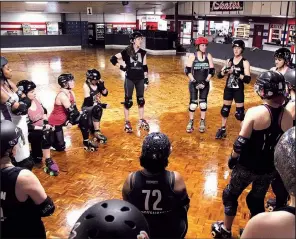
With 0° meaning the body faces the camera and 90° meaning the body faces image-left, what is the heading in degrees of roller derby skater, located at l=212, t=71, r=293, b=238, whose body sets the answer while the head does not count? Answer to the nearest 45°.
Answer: approximately 135°

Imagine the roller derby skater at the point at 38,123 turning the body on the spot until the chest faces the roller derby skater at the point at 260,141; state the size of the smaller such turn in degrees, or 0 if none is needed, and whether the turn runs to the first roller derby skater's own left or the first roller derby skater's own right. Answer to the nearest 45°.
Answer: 0° — they already face them

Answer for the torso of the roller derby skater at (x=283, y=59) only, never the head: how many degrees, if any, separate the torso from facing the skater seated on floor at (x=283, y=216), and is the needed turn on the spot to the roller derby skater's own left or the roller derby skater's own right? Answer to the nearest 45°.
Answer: approximately 45° to the roller derby skater's own left

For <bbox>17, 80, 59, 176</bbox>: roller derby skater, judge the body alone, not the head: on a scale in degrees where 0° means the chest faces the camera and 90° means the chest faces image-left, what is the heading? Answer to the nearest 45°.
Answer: approximately 315°

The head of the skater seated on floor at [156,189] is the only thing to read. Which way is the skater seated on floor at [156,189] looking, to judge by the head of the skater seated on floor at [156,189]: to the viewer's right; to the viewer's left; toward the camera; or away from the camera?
away from the camera

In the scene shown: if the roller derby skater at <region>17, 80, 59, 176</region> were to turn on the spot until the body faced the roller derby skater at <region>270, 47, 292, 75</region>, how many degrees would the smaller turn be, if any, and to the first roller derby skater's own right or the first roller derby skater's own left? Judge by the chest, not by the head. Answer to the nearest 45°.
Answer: approximately 45° to the first roller derby skater's own left

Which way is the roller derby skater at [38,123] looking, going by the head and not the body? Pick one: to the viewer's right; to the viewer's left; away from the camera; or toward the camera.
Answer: to the viewer's right

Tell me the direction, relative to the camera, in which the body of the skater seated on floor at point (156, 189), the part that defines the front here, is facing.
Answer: away from the camera

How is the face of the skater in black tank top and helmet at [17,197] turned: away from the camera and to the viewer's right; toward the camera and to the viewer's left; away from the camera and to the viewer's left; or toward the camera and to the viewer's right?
away from the camera and to the viewer's right

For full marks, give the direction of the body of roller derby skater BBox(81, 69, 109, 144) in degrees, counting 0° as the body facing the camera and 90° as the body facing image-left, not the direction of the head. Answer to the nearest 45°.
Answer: approximately 315°
